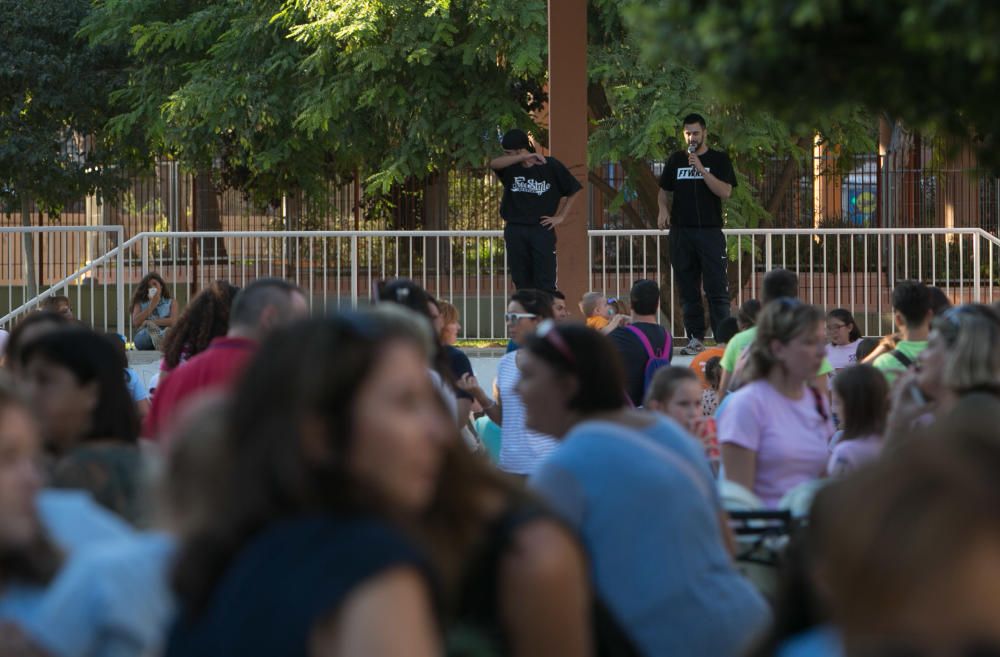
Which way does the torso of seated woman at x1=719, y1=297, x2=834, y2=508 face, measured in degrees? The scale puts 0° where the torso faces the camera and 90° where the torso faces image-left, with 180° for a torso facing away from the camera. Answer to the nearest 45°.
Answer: approximately 315°

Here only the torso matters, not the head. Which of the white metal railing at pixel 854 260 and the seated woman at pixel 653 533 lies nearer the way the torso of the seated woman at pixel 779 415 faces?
the seated woman

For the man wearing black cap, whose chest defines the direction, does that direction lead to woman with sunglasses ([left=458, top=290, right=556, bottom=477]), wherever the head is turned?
yes

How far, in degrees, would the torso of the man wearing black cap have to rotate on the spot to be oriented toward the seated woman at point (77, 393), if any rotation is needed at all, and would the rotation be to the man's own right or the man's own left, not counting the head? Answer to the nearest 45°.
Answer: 0° — they already face them

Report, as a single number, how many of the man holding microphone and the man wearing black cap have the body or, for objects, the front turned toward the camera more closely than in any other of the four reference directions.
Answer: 2

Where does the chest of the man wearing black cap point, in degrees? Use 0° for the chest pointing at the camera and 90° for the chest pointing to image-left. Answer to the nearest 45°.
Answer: approximately 0°

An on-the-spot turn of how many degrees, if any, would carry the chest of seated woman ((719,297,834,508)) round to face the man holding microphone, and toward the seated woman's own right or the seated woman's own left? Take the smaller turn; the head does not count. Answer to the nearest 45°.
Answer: approximately 135° to the seated woman's own left

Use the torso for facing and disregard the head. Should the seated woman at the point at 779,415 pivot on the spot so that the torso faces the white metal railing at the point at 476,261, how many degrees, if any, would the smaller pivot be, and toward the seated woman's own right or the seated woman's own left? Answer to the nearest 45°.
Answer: approximately 135° to the seated woman's own left
